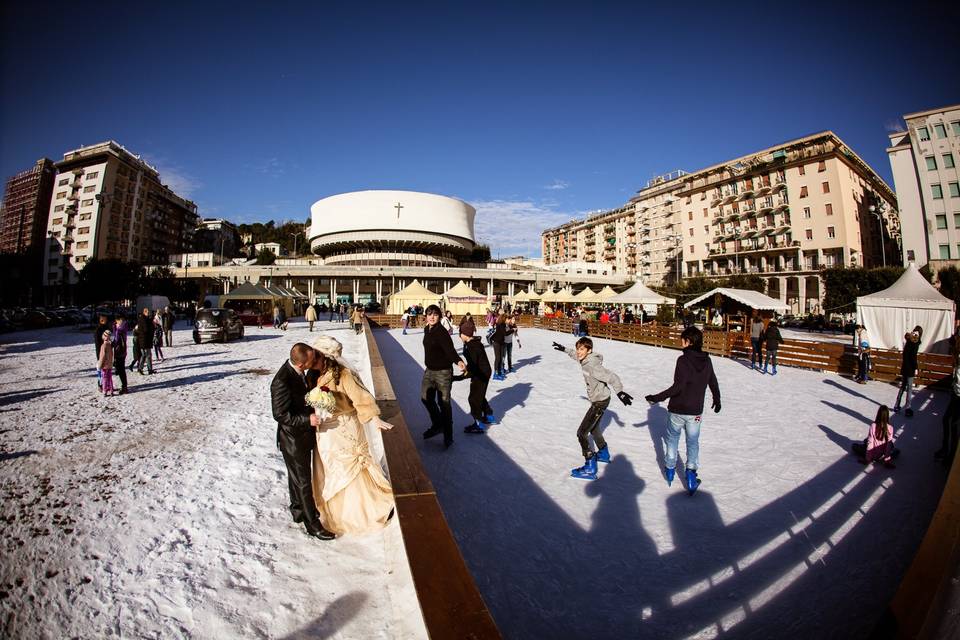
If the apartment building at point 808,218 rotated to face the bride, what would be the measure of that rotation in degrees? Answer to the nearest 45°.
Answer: approximately 45° to its left

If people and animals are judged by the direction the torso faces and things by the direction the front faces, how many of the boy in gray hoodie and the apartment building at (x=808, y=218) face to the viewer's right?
0

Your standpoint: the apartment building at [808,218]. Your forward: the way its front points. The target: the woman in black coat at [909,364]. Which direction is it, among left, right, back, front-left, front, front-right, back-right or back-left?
front-left

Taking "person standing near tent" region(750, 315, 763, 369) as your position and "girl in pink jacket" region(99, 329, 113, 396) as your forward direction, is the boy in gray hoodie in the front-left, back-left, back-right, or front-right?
front-left

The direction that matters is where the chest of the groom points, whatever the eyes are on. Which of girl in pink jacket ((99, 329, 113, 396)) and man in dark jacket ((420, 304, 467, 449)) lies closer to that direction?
the man in dark jacket

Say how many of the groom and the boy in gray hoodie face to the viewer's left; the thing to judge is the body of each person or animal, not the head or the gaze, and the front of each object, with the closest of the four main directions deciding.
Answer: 1

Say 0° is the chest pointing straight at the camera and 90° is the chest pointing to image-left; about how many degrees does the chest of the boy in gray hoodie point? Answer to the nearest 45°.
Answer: approximately 90°

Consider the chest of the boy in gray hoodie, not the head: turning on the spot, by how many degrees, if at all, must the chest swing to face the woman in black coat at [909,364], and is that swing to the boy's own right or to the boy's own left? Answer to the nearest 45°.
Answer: approximately 135° to the boy's own left

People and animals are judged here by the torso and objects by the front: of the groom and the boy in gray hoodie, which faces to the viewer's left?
the boy in gray hoodie

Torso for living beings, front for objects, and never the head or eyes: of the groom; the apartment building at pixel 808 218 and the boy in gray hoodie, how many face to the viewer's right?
1

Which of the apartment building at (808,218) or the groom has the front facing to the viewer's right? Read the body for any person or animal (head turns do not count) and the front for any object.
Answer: the groom

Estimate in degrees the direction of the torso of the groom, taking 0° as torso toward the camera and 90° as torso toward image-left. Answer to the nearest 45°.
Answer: approximately 270°

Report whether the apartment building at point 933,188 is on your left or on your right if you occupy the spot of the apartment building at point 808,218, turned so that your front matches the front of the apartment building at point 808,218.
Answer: on your left
